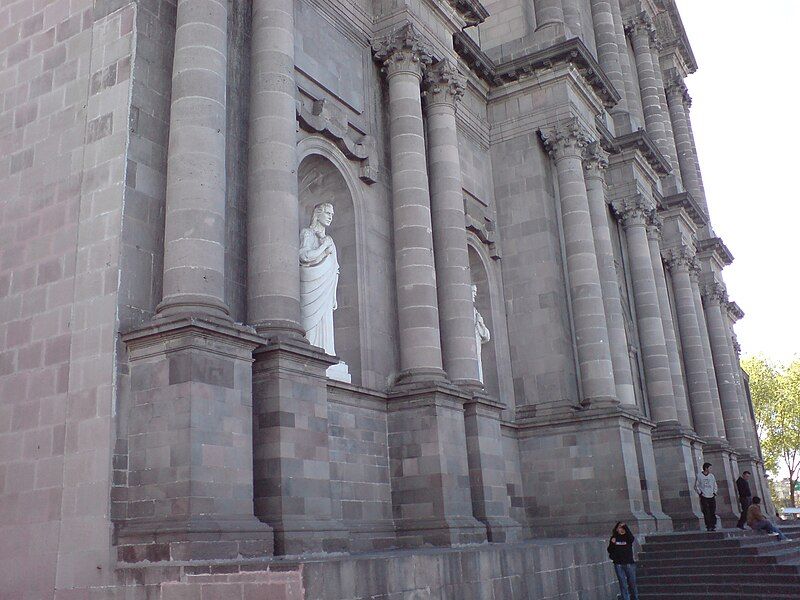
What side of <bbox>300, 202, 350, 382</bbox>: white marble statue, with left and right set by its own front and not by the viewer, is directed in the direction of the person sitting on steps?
left

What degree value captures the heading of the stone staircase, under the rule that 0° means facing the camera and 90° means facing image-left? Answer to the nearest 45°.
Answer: approximately 0°

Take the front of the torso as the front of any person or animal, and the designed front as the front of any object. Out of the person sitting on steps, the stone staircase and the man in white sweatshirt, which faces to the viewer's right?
the person sitting on steps

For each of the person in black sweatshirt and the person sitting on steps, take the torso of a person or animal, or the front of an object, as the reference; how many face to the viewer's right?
1

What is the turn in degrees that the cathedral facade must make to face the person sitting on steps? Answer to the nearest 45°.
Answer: approximately 90° to its left

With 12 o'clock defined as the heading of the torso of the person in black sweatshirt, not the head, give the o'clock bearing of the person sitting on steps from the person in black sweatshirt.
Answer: The person sitting on steps is roughly at 7 o'clock from the person in black sweatshirt.

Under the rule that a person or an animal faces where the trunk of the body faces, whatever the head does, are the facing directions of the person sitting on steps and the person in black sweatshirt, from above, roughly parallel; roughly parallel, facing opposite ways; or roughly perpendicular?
roughly perpendicular

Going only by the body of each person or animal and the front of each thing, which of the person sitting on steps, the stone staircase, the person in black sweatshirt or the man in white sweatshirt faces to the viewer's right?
the person sitting on steps
